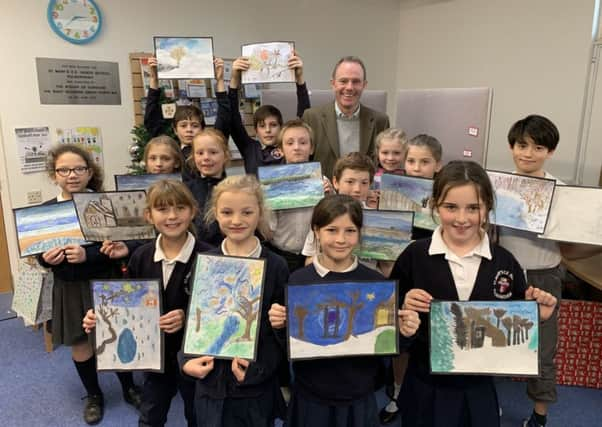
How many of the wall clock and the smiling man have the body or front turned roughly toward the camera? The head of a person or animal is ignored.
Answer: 2

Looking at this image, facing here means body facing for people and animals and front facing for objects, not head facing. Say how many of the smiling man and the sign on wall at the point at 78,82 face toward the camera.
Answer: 2

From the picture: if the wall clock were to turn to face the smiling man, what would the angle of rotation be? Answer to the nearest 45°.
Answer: approximately 45° to its left

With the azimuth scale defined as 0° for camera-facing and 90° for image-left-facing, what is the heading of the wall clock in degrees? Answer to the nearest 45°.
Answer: approximately 0°

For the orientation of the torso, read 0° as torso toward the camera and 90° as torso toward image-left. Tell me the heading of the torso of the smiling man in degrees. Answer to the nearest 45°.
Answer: approximately 0°

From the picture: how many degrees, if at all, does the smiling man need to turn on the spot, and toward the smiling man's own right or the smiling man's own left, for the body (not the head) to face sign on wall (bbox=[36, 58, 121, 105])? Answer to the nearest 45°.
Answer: approximately 90° to the smiling man's own right
